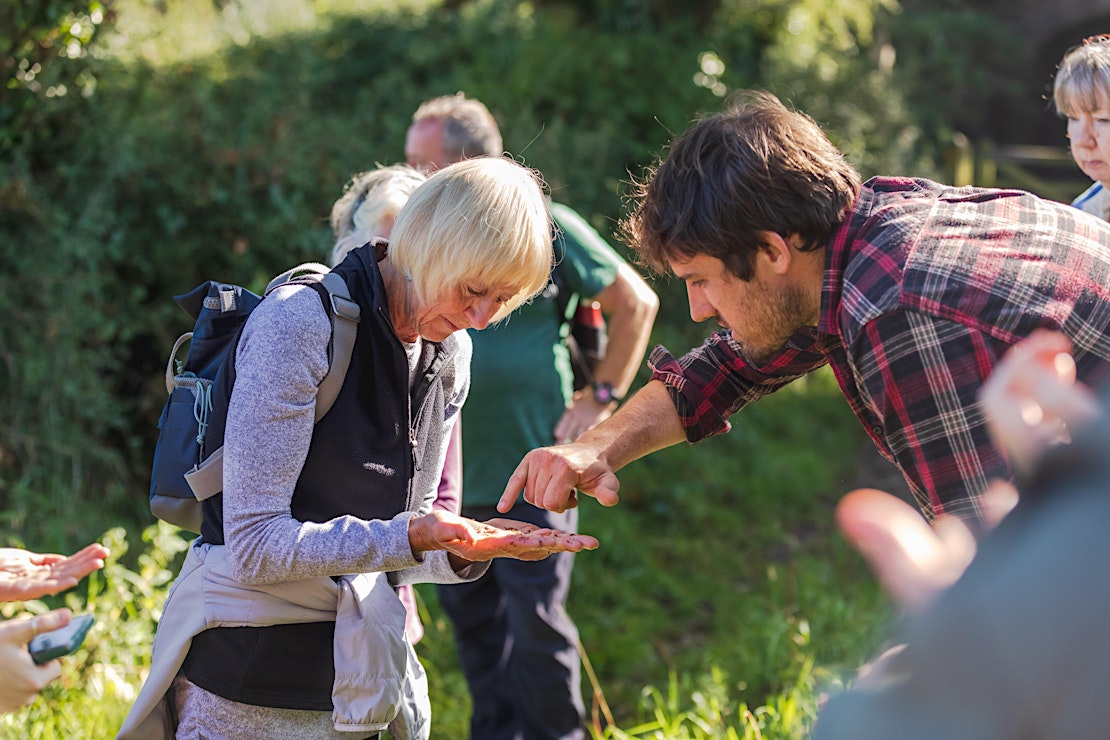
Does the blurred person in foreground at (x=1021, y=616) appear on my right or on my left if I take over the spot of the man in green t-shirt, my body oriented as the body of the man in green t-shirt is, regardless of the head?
on my left

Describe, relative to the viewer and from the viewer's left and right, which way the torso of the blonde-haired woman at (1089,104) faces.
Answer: facing the viewer and to the left of the viewer

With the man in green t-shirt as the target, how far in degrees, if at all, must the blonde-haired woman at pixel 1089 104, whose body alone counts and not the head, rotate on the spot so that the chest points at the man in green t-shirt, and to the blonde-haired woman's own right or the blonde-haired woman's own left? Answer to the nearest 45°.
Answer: approximately 45° to the blonde-haired woman's own right

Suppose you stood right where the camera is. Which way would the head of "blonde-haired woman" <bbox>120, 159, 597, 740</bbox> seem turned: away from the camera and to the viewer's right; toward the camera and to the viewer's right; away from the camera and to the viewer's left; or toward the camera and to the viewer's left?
toward the camera and to the viewer's right

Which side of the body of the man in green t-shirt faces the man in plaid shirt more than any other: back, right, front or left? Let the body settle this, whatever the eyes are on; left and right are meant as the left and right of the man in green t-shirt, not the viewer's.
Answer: left

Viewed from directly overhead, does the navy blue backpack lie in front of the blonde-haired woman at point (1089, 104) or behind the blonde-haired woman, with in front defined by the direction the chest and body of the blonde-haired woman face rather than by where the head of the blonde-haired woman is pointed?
in front

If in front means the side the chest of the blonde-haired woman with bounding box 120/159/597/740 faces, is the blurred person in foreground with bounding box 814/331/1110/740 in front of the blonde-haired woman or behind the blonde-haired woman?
in front

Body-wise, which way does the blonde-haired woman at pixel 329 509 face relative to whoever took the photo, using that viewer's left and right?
facing the viewer and to the right of the viewer

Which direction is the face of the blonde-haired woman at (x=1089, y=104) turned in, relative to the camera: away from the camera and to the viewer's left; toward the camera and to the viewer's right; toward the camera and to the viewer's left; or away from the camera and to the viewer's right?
toward the camera and to the viewer's left

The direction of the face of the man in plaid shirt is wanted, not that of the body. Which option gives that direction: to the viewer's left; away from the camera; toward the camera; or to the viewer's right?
to the viewer's left

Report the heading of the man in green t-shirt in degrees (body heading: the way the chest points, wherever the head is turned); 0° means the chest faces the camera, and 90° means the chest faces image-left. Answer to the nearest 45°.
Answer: approximately 45°
